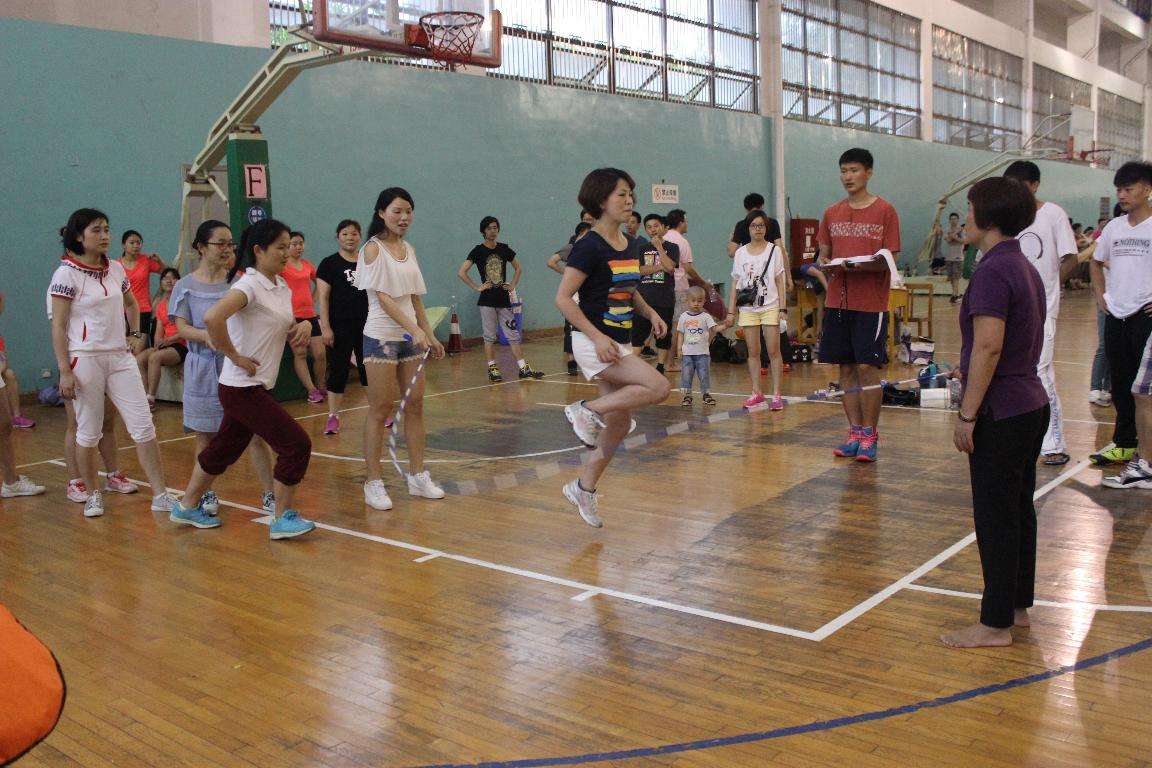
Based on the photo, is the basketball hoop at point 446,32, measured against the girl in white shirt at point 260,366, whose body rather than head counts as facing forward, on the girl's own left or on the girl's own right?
on the girl's own left

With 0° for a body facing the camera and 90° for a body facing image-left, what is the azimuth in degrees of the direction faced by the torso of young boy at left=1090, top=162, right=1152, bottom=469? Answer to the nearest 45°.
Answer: approximately 45°

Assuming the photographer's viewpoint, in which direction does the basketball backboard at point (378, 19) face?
facing the viewer and to the right of the viewer

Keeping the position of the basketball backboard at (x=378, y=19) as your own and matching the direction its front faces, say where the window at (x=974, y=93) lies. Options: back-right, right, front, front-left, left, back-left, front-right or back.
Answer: left

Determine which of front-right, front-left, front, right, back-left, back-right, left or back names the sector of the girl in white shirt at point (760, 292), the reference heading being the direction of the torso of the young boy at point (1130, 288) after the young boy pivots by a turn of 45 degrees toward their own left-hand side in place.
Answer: back-right

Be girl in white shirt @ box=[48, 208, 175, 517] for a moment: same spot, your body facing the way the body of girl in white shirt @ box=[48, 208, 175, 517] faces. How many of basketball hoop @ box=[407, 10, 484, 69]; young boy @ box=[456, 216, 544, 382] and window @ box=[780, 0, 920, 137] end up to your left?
3

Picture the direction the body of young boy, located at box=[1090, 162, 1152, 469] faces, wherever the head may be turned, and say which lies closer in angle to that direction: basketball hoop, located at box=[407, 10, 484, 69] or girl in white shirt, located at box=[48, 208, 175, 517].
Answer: the girl in white shirt

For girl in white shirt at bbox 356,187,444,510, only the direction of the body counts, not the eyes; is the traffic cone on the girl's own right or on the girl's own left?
on the girl's own left

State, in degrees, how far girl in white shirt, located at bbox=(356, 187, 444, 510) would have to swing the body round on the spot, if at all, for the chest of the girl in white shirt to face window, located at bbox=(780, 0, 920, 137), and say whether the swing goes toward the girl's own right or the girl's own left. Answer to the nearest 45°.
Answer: approximately 90° to the girl's own left

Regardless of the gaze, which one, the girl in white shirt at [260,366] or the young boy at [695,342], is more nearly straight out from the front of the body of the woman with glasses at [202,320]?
the girl in white shirt

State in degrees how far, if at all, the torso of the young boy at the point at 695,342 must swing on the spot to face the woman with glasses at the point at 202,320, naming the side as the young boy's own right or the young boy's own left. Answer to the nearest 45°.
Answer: approximately 45° to the young boy's own right
